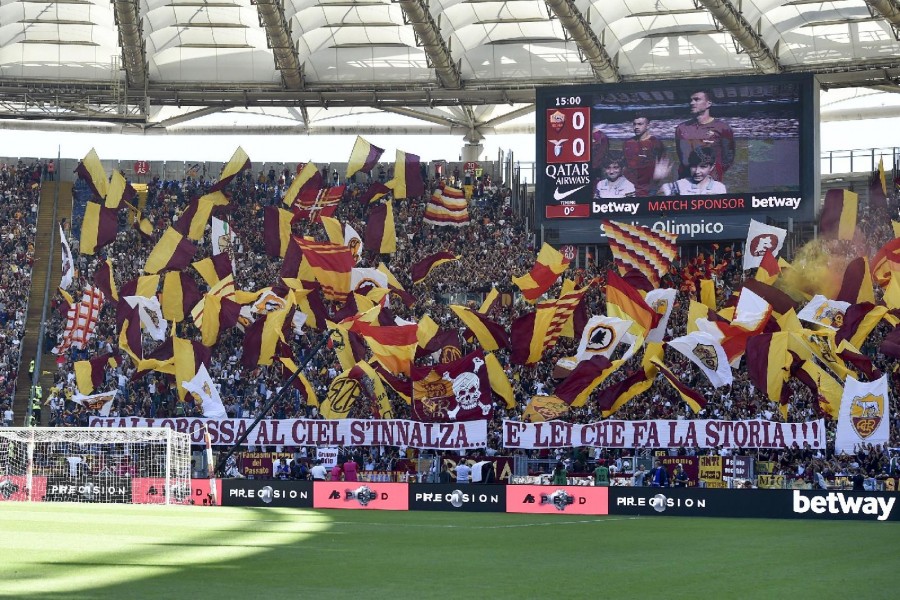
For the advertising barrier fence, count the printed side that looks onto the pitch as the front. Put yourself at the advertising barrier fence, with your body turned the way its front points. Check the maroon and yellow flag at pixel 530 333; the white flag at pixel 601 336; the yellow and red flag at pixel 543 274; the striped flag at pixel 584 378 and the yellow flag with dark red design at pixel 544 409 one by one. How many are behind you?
5

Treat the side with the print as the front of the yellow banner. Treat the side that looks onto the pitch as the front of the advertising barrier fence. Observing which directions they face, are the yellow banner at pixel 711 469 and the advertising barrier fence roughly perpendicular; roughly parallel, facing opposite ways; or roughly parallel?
roughly parallel

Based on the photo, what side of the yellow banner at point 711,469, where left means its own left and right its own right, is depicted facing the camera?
front

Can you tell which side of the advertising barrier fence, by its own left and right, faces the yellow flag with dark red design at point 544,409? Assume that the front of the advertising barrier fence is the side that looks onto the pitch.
back

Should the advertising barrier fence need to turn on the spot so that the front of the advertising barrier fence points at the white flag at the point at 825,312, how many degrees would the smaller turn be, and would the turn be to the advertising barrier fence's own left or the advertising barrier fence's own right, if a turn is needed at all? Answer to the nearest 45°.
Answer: approximately 135° to the advertising barrier fence's own left

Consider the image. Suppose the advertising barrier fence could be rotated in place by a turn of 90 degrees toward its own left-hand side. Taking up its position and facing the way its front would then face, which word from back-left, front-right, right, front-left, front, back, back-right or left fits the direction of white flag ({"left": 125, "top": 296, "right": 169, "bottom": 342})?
back-left

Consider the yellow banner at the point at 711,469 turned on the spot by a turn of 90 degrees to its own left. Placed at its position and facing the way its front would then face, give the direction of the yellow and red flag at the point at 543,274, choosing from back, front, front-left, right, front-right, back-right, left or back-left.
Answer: back-left

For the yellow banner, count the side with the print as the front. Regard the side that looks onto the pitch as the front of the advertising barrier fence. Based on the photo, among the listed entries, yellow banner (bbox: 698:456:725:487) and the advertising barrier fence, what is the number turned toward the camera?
2

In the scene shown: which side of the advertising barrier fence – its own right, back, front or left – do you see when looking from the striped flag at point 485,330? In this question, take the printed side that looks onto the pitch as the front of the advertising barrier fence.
back

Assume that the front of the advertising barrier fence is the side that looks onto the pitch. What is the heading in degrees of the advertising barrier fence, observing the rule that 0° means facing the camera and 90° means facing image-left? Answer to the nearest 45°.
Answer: approximately 0°

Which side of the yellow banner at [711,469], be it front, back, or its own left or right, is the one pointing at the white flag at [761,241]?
back

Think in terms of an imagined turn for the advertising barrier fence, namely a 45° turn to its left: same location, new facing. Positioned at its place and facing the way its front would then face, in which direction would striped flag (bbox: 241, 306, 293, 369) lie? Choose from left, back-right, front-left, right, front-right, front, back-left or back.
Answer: back
